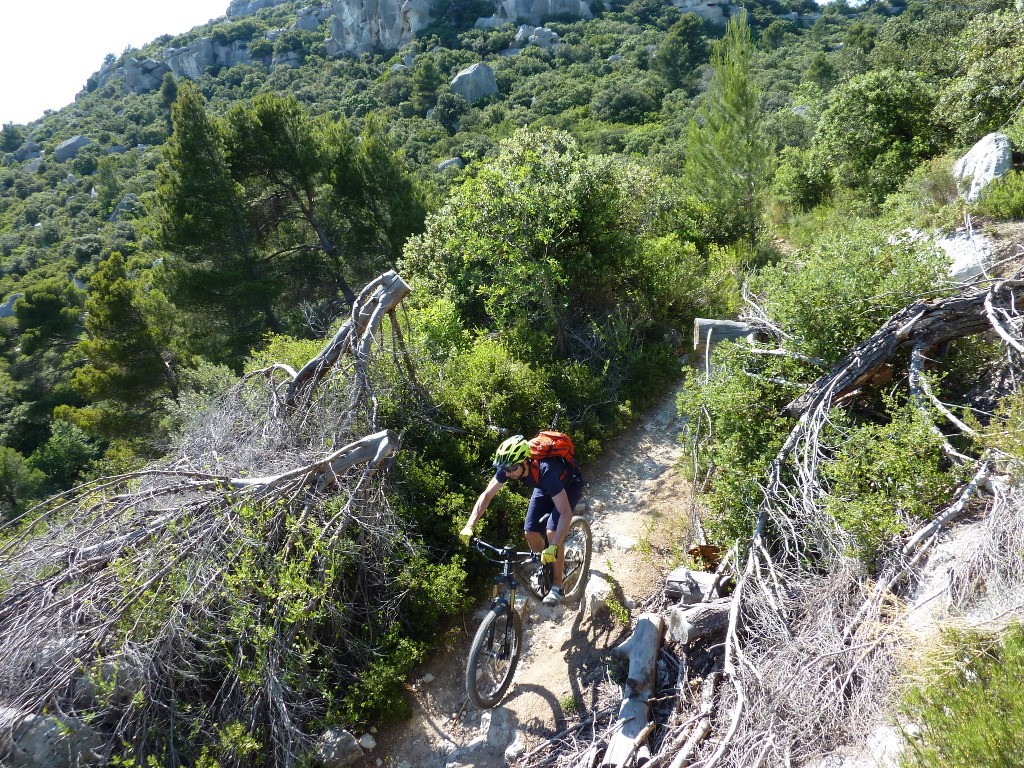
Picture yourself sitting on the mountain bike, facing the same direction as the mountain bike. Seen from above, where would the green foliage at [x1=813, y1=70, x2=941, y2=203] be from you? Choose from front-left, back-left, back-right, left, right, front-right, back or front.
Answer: back

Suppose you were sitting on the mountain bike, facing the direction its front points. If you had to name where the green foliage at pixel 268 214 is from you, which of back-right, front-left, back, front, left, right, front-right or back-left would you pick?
back-right

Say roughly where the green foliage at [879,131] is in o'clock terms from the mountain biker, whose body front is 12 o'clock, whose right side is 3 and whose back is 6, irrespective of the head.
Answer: The green foliage is roughly at 6 o'clock from the mountain biker.

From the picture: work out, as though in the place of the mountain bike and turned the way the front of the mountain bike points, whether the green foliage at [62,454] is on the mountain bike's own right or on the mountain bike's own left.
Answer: on the mountain bike's own right

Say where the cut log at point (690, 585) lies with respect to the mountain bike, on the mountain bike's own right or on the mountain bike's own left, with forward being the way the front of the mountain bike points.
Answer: on the mountain bike's own left

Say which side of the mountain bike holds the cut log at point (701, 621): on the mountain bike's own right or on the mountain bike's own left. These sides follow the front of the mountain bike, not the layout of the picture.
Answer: on the mountain bike's own left

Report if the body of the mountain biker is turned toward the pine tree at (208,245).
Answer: no

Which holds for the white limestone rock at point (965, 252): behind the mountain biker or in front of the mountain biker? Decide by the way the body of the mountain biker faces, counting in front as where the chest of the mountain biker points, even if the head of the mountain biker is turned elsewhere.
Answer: behind

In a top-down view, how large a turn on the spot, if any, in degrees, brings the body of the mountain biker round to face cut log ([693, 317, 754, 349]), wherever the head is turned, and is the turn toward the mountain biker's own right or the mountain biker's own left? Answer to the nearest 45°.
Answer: approximately 180°

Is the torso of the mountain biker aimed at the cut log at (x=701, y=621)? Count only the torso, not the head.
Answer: no

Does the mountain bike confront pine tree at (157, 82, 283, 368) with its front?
no

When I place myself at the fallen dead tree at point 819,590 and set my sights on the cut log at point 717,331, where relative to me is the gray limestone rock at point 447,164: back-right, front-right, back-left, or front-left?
front-left

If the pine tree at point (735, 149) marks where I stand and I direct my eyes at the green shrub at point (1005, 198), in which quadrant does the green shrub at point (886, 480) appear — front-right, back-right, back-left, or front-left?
front-right

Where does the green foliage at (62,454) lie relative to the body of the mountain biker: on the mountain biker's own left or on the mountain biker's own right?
on the mountain biker's own right

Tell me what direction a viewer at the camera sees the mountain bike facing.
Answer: facing the viewer and to the left of the viewer

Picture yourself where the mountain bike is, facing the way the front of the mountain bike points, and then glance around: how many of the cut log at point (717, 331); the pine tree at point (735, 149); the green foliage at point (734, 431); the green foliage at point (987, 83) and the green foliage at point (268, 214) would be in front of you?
0
